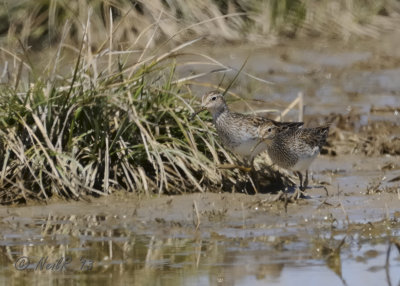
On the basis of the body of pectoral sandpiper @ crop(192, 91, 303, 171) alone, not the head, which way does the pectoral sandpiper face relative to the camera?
to the viewer's left

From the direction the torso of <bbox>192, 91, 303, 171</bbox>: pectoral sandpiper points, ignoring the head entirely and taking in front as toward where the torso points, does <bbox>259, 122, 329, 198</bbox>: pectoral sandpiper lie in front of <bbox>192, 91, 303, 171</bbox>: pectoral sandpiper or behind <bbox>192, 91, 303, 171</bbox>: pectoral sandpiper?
behind
